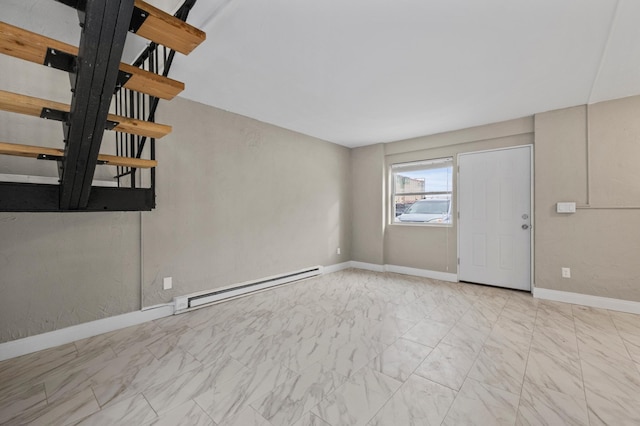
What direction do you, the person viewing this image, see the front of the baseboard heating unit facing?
facing the viewer and to the right of the viewer

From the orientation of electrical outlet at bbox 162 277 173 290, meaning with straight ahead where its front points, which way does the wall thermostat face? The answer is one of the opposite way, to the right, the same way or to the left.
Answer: to the right

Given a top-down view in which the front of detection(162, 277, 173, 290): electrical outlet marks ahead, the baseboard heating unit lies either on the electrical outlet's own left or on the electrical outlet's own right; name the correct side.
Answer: on the electrical outlet's own left

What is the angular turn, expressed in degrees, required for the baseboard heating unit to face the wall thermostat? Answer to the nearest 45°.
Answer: approximately 45° to its left

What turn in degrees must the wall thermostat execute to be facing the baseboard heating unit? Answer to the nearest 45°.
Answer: approximately 45° to its right

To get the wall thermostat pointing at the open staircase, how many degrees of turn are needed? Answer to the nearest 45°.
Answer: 0° — it already faces it

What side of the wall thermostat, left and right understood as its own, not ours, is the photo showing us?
front

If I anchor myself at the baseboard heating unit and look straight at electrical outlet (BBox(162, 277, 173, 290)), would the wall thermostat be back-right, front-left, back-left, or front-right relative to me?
back-left

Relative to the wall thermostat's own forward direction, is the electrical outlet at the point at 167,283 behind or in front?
in front
